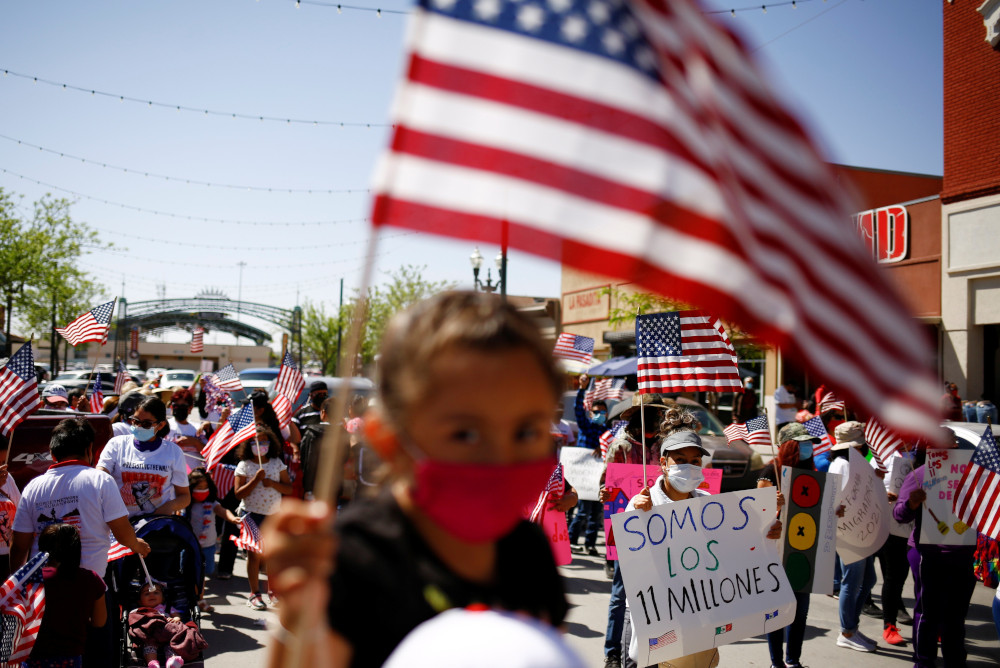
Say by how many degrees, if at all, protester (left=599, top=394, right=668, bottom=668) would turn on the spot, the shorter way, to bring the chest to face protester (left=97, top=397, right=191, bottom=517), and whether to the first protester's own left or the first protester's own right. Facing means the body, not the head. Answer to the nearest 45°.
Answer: approximately 45° to the first protester's own right

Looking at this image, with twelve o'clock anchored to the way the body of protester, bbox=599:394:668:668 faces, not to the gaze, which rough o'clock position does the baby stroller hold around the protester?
The baby stroller is roughly at 2 o'clock from the protester.

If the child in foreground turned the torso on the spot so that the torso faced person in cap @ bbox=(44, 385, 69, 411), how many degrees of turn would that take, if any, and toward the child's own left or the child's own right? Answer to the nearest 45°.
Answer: approximately 180°

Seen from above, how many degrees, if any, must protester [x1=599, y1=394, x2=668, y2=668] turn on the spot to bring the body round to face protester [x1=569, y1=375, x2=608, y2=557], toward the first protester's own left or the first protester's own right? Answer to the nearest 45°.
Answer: approximately 180°
